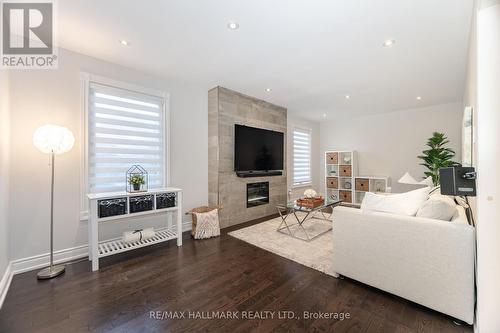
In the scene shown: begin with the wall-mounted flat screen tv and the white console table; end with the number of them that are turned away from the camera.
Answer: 0

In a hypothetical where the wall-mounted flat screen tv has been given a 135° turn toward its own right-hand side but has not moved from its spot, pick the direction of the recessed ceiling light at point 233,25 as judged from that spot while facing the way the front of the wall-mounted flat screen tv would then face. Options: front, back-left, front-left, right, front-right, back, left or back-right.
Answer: left

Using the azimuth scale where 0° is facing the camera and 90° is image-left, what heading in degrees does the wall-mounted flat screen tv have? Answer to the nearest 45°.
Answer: approximately 315°

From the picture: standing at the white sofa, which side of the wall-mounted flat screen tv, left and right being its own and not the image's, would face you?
front

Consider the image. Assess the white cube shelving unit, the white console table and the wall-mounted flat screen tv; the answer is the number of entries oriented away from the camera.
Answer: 0

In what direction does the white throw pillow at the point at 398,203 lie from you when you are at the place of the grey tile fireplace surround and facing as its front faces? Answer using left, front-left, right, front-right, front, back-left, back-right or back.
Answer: front

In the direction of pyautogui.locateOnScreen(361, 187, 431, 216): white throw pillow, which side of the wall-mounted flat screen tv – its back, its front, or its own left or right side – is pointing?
front

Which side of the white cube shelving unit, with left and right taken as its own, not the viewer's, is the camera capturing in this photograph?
front

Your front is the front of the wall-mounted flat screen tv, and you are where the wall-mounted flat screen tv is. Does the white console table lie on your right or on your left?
on your right

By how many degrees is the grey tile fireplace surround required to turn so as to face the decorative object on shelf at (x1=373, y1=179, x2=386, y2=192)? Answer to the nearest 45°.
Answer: approximately 45° to its left

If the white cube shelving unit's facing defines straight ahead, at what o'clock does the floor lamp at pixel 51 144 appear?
The floor lamp is roughly at 1 o'clock from the white cube shelving unit.

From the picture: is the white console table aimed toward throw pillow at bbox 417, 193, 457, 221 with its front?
yes

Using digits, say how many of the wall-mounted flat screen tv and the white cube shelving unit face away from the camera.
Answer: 0

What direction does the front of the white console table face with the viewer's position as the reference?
facing the viewer and to the right of the viewer

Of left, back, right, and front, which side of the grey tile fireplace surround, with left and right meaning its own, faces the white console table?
right

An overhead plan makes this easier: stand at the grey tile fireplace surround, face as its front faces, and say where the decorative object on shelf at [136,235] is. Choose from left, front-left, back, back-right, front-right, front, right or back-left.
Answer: right
